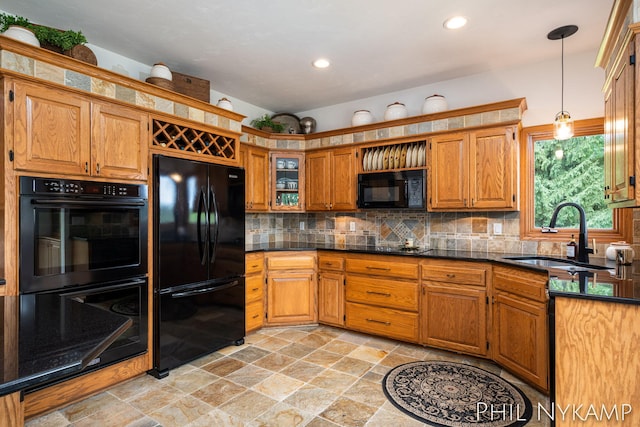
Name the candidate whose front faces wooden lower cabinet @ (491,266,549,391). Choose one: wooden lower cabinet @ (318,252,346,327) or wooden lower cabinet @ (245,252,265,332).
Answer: wooden lower cabinet @ (245,252,265,332)

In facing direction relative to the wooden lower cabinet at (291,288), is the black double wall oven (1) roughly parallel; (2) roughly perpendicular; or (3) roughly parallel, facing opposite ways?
roughly perpendicular

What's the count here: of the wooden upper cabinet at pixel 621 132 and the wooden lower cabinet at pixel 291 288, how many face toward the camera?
1

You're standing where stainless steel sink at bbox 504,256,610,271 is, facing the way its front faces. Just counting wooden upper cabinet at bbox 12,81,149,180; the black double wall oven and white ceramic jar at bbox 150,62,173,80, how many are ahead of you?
3

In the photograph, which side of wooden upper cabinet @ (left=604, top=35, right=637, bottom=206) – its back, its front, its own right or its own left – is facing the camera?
left

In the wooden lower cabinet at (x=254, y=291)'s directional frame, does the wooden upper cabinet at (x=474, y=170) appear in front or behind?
in front

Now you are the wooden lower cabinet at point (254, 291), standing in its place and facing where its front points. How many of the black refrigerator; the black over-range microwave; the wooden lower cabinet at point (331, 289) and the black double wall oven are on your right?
2

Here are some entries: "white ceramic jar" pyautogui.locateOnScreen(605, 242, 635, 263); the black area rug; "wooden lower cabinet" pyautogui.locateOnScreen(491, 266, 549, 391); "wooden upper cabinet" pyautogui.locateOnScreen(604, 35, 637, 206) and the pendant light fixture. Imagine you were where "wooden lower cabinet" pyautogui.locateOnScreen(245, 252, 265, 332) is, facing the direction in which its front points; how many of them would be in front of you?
5

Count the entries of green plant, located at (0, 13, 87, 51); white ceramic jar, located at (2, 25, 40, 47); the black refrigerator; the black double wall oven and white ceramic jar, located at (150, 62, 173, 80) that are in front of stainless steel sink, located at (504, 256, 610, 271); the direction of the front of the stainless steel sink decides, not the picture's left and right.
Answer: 5

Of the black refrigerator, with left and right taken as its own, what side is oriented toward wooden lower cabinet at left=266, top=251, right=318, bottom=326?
left

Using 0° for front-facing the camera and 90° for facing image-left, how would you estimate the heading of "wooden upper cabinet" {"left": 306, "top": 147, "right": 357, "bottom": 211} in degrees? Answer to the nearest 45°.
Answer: approximately 45°

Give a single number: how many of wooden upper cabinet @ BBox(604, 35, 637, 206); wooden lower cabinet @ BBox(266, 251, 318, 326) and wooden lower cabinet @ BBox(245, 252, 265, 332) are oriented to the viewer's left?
1

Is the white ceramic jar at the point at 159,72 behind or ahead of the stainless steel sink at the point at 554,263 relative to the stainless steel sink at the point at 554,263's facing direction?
ahead
